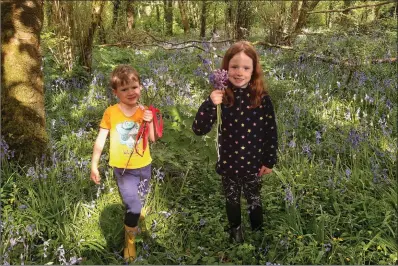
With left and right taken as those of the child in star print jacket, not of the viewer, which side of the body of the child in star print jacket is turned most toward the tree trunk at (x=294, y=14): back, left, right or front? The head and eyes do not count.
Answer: back

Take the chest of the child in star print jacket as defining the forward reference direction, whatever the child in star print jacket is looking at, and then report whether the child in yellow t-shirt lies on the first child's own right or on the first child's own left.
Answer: on the first child's own right

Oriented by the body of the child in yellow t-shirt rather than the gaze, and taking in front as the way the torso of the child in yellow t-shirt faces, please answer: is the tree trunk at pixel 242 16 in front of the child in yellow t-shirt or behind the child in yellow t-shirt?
behind

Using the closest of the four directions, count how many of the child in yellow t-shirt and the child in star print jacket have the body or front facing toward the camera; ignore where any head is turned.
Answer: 2

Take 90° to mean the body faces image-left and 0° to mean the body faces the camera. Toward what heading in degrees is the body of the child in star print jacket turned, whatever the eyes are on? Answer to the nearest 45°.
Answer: approximately 0°

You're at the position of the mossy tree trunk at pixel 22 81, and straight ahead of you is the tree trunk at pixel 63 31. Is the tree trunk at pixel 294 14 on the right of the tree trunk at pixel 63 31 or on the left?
right

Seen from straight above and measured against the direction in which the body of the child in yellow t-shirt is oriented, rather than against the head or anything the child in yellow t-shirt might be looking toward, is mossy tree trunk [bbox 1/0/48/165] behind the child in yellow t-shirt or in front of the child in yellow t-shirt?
behind

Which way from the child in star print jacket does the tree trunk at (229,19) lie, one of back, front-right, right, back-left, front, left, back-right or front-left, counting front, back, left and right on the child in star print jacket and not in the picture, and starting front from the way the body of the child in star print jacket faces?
back

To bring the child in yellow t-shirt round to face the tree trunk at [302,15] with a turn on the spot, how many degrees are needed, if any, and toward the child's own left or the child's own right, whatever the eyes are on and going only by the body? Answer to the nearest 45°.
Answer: approximately 135° to the child's own left

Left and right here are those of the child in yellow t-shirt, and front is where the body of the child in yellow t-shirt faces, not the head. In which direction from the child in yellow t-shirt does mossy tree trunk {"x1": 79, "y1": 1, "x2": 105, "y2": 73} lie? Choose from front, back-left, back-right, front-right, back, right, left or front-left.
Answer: back
